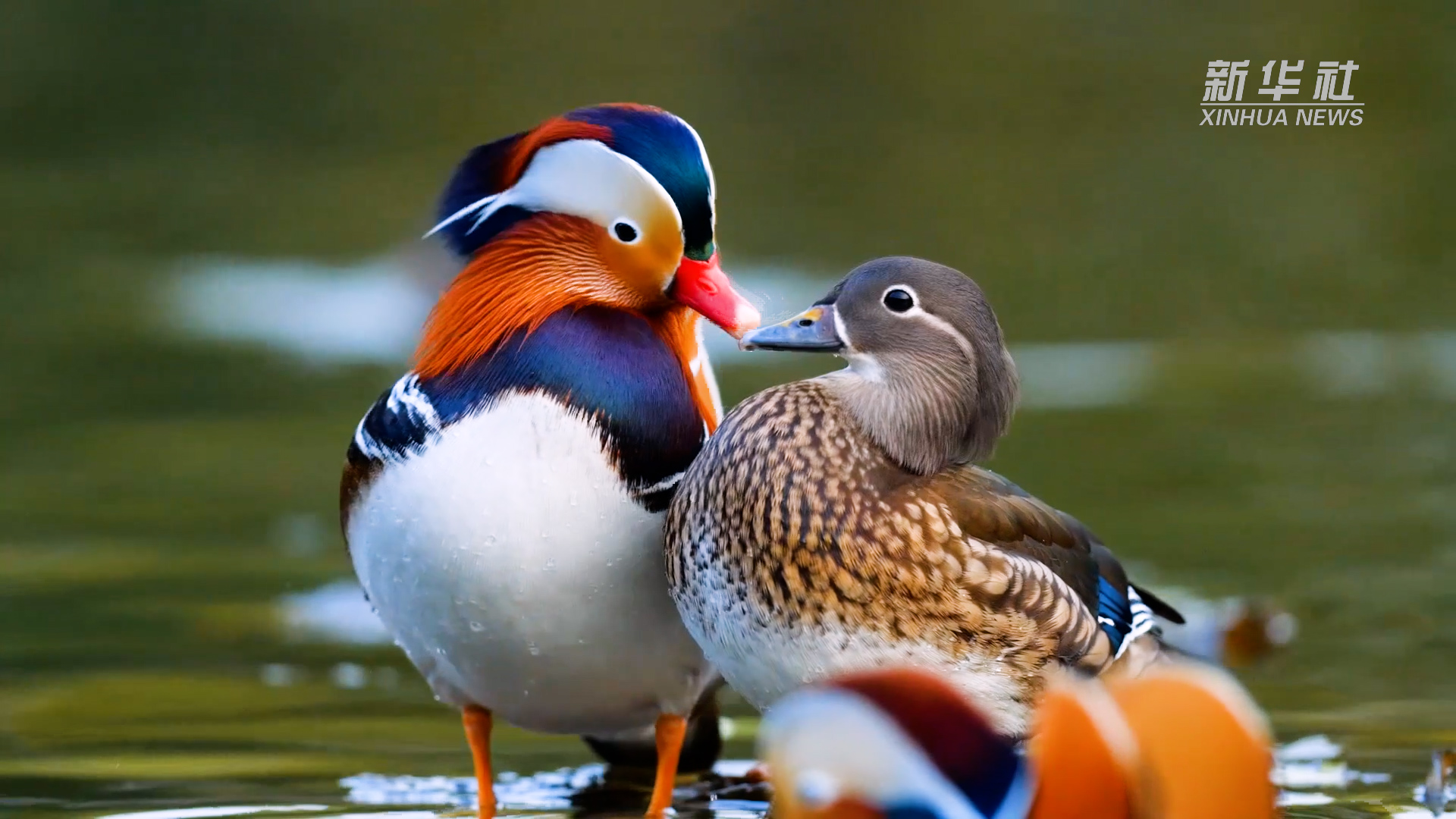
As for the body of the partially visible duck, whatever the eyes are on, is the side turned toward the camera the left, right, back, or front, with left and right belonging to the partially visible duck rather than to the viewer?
left

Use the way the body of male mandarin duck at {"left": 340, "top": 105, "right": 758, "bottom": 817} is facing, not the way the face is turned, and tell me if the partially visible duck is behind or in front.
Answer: in front

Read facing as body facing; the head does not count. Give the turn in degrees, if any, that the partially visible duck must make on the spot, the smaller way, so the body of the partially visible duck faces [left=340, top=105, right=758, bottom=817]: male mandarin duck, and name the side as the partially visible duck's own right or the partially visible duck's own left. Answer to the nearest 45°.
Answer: approximately 45° to the partially visible duck's own right

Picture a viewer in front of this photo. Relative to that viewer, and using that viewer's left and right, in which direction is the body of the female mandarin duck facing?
facing the viewer and to the left of the viewer

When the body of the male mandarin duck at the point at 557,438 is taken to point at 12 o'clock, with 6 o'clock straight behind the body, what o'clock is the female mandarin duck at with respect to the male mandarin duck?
The female mandarin duck is roughly at 10 o'clock from the male mandarin duck.

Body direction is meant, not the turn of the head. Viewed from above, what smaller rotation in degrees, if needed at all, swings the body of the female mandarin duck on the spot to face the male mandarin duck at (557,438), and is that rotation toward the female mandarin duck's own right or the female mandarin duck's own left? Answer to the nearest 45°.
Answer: approximately 45° to the female mandarin duck's own right

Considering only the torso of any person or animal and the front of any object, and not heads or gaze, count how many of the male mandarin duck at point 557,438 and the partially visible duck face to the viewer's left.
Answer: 1

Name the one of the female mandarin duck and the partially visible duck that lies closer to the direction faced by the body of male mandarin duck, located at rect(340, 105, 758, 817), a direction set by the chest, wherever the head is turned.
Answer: the partially visible duck

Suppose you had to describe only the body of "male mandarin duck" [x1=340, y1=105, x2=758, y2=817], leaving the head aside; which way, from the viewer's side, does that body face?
toward the camera

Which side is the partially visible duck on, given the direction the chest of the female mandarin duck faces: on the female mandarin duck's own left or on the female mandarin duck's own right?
on the female mandarin duck's own left
